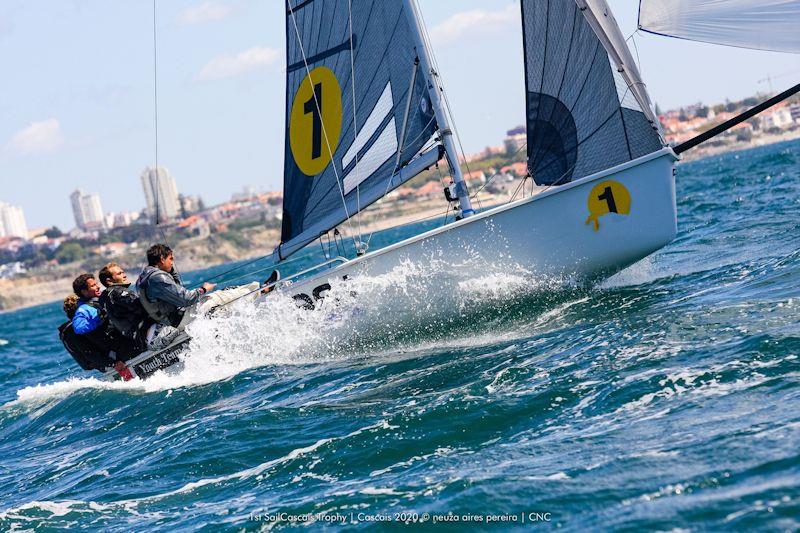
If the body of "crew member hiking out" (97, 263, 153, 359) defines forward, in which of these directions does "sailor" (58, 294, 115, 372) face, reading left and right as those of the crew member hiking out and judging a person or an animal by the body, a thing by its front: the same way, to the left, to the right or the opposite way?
the same way

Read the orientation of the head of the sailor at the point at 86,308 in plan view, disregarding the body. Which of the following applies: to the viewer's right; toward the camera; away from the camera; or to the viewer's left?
to the viewer's right

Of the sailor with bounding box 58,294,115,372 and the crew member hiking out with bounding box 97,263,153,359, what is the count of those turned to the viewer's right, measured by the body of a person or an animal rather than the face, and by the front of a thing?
2

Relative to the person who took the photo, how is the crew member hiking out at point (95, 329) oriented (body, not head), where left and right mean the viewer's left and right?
facing to the right of the viewer

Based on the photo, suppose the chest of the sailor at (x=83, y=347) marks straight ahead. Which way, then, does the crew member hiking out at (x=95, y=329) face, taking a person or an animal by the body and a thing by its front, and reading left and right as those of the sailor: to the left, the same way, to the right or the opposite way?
the same way

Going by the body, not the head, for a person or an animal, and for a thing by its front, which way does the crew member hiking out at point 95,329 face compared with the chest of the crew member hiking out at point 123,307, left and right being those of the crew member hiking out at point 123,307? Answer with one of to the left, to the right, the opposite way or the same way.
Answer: the same way

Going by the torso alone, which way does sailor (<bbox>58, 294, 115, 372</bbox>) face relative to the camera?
to the viewer's right

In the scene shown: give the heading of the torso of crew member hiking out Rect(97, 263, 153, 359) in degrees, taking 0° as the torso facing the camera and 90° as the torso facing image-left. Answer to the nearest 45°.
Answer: approximately 270°

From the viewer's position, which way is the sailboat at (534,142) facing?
facing the viewer and to the right of the viewer
